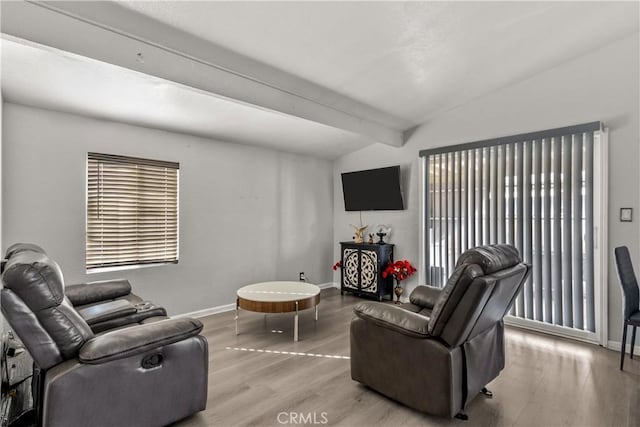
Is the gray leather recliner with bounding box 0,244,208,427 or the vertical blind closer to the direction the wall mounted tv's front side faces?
the gray leather recliner

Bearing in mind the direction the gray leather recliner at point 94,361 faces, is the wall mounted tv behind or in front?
in front

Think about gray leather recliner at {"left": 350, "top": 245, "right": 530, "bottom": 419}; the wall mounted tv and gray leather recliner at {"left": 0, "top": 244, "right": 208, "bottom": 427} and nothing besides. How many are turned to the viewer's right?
1

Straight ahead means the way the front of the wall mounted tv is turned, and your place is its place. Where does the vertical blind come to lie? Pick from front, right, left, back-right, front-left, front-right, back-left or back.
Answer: left

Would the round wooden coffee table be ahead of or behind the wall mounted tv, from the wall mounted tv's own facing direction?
ahead

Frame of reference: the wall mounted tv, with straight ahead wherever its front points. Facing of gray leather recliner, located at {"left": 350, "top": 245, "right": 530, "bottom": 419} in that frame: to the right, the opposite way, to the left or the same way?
to the right

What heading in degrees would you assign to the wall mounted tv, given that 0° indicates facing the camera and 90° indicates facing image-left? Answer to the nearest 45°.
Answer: approximately 45°

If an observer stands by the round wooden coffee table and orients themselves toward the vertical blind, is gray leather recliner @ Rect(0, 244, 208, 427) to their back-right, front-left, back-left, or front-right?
back-right

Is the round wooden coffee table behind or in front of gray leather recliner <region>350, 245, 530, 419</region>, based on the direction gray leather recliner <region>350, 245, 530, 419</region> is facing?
in front

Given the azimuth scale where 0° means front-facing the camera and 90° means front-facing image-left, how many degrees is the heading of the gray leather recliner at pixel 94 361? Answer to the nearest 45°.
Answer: approximately 270°

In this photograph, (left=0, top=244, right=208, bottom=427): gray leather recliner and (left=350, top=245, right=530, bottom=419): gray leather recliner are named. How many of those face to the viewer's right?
1
